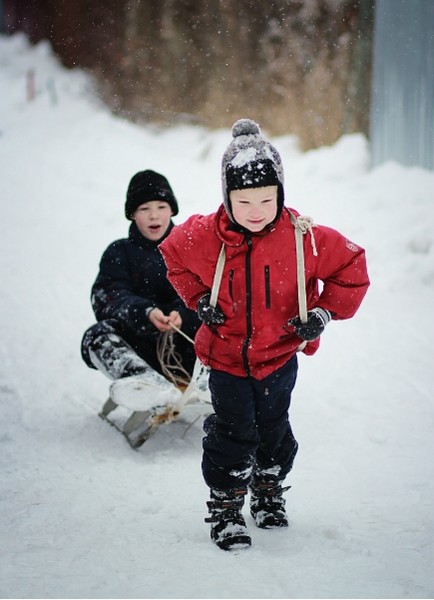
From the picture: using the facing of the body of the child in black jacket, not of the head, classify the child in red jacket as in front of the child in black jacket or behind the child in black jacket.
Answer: in front

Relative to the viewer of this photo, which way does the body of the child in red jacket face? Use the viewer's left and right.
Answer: facing the viewer

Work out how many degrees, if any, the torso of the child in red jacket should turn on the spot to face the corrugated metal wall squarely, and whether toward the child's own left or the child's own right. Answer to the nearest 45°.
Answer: approximately 180°

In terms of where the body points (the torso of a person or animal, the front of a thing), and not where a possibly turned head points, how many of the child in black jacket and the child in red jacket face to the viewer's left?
0

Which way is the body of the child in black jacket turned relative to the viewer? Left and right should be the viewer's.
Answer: facing the viewer and to the right of the viewer

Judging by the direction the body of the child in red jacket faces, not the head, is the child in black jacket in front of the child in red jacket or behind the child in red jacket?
behind

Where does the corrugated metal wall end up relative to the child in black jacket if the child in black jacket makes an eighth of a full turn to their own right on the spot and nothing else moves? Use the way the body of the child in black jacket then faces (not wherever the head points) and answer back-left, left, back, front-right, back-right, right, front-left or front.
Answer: back-left
